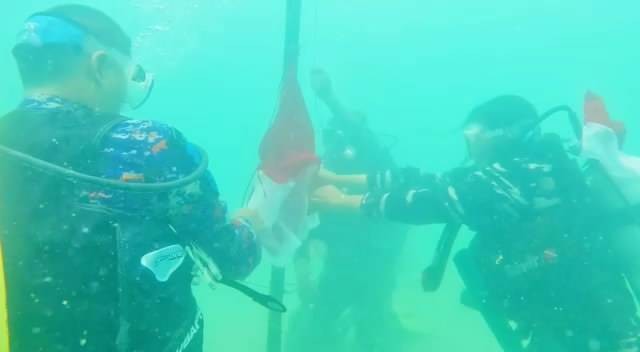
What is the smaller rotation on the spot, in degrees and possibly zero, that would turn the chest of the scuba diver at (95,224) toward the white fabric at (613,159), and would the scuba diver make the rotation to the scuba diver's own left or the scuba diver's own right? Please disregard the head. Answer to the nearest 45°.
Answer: approximately 45° to the scuba diver's own right

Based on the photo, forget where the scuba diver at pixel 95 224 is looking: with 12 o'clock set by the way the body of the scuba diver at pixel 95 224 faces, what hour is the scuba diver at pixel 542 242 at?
the scuba diver at pixel 542 242 is roughly at 1 o'clock from the scuba diver at pixel 95 224.

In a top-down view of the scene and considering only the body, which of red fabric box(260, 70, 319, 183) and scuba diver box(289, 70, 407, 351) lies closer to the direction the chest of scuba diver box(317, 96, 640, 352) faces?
the scuba diver

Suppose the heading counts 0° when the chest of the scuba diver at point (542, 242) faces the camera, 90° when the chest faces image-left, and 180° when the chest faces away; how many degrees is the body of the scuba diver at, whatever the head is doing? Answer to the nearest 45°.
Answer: approximately 135°

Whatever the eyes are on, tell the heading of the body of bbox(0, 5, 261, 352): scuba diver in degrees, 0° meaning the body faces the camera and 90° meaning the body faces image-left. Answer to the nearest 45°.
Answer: approximately 225°

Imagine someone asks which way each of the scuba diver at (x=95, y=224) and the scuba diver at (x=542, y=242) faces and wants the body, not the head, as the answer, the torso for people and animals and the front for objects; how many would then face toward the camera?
0

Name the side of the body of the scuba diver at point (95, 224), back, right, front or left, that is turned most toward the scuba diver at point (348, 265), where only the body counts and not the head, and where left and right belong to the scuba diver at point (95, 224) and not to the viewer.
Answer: front

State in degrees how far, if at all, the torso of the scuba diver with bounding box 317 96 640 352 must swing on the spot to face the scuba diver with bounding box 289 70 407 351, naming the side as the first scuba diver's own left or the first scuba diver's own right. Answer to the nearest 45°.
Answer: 0° — they already face them
